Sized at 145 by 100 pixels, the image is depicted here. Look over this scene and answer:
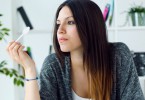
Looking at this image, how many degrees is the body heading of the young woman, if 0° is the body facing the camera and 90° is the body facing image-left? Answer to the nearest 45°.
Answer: approximately 45°

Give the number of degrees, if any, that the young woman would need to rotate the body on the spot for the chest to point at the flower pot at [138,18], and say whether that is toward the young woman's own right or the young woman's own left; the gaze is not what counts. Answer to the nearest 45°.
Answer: approximately 180°

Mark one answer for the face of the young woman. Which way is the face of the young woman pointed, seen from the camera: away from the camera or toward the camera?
toward the camera
